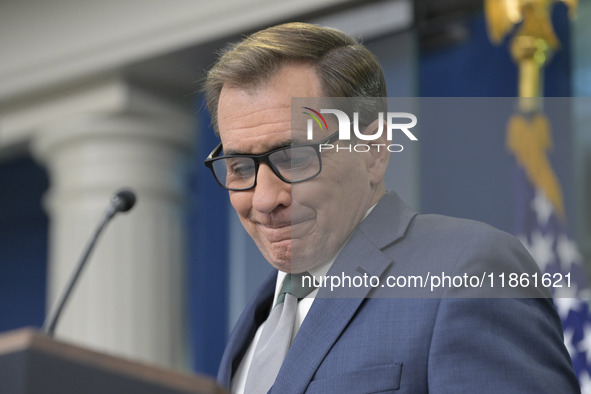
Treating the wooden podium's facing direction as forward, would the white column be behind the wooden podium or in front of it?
behind

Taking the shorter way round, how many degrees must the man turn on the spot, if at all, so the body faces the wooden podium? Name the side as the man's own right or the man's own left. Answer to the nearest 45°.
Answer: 0° — they already face it

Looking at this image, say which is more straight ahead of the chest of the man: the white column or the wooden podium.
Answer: the wooden podium

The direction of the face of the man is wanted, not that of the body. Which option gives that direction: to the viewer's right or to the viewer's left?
to the viewer's left

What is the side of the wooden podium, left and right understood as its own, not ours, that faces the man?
back

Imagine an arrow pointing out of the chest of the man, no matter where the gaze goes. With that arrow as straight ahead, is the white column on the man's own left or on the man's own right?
on the man's own right

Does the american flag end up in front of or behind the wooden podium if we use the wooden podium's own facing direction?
behind

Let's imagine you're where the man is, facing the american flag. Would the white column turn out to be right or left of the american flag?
left
